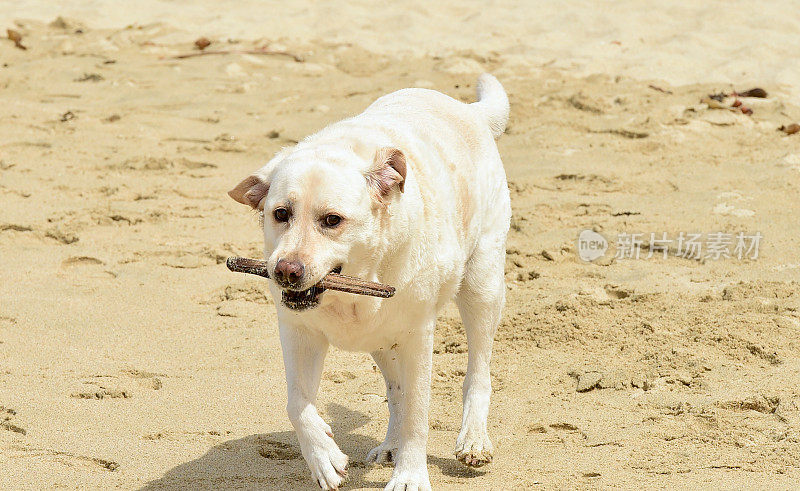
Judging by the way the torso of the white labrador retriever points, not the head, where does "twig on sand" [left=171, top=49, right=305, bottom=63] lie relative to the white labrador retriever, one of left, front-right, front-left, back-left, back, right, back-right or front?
back-right

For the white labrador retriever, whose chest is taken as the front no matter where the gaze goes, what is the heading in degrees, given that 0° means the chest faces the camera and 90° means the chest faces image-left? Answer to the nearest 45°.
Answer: approximately 45°

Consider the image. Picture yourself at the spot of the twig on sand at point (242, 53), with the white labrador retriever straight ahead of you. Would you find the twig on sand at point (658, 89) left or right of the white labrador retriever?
left

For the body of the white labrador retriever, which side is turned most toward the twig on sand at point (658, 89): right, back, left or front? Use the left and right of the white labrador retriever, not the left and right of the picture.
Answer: back

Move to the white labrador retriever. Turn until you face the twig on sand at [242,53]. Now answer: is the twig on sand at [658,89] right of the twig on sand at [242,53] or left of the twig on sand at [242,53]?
right
